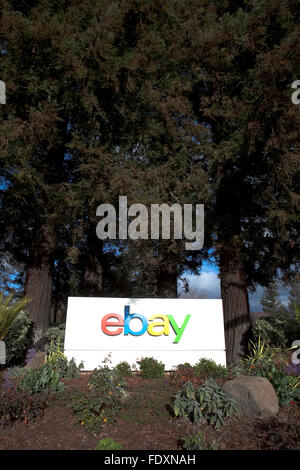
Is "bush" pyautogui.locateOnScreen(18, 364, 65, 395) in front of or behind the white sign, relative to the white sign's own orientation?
in front

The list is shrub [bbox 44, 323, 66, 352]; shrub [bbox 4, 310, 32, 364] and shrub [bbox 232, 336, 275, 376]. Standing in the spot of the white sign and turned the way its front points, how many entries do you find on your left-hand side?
1

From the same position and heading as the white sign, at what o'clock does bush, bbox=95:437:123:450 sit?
The bush is roughly at 12 o'clock from the white sign.

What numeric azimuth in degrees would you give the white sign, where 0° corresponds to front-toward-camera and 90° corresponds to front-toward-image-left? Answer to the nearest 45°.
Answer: approximately 0°

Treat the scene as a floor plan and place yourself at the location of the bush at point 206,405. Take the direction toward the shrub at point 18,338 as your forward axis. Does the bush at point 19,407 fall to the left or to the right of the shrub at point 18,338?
left

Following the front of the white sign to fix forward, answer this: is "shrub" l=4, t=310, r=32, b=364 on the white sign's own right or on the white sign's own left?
on the white sign's own right

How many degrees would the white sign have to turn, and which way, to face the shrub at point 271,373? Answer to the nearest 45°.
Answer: approximately 45° to its left

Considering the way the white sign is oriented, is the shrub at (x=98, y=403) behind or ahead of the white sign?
ahead

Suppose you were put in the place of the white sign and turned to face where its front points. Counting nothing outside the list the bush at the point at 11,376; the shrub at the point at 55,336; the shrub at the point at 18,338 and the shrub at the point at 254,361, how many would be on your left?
1
